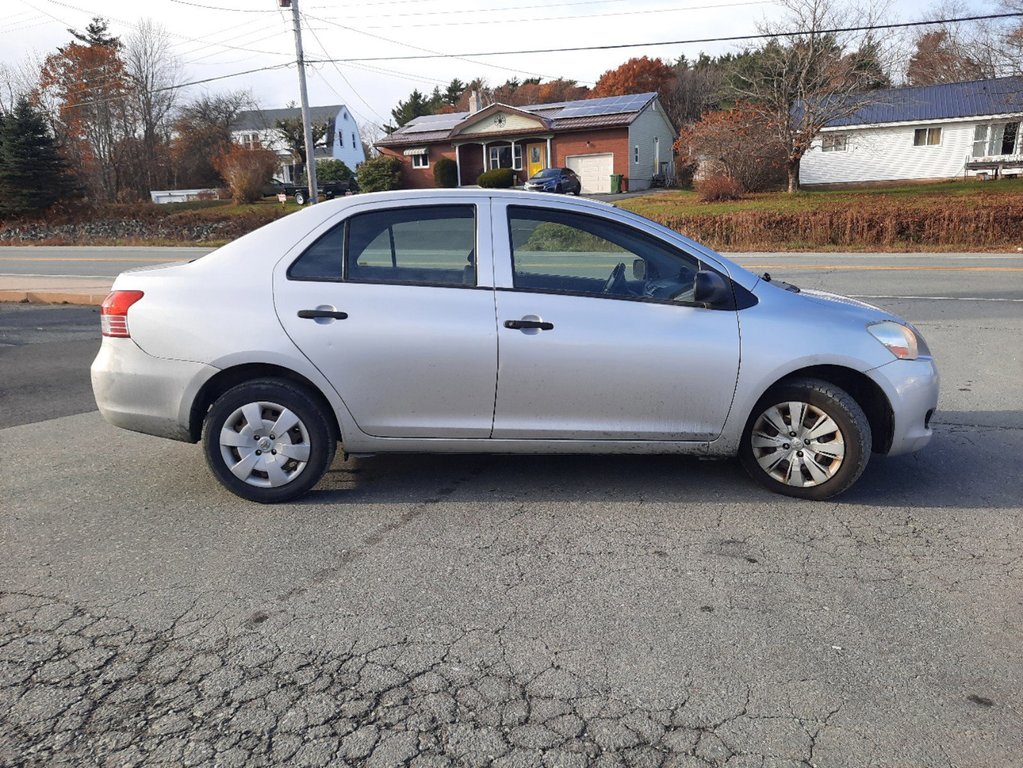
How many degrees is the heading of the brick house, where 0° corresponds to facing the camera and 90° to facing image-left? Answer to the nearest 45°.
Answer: approximately 45°

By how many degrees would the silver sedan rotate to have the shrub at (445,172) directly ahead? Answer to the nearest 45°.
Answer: approximately 90° to its left

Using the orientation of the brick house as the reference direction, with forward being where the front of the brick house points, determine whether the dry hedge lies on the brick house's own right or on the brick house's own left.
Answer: on the brick house's own left

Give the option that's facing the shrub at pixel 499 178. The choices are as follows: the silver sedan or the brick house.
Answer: the brick house

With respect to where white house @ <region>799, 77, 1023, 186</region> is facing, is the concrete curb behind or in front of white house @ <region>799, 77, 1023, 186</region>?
in front

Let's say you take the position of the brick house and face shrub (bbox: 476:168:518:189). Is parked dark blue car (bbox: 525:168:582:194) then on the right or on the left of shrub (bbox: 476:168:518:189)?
left

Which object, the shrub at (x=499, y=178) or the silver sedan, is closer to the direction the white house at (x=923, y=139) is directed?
the silver sedan

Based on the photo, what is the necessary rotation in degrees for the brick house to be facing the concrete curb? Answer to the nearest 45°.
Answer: approximately 45° to its left

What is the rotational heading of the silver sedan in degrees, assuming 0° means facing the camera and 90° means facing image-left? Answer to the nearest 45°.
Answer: approximately 270°

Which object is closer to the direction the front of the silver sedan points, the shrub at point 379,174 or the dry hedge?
the dry hedge

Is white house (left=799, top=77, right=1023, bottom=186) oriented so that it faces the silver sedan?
yes

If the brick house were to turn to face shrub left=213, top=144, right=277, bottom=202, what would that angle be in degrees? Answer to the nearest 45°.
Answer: approximately 45° to its right
